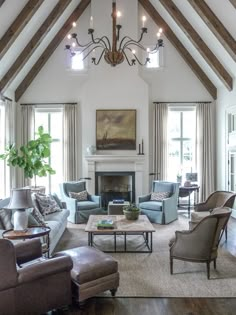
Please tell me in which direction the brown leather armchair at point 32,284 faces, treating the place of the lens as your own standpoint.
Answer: facing away from the viewer and to the right of the viewer

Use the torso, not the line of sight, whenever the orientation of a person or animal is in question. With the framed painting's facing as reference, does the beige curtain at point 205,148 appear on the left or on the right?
on its left

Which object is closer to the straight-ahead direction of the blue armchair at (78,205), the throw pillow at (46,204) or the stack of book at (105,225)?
the stack of book

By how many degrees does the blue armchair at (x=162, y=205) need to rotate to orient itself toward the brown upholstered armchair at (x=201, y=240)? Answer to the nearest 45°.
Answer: approximately 45° to its left

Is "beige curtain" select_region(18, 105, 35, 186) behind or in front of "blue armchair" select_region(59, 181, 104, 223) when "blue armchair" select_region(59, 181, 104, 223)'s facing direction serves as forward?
behind

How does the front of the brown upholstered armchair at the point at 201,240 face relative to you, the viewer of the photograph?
facing to the left of the viewer

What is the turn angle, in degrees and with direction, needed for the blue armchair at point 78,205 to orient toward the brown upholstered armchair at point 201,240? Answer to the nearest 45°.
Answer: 0° — it already faces it

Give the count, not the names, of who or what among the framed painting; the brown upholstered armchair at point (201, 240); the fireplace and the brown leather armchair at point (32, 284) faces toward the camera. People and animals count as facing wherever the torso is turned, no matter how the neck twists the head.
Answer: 2

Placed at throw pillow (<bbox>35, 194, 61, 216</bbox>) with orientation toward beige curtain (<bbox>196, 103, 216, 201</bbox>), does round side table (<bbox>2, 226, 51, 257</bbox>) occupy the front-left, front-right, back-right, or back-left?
back-right

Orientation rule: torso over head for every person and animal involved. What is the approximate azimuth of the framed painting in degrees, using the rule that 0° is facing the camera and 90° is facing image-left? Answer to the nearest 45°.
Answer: approximately 0°

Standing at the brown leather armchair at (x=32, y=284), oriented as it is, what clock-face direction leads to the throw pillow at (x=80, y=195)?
The throw pillow is roughly at 11 o'clock from the brown leather armchair.

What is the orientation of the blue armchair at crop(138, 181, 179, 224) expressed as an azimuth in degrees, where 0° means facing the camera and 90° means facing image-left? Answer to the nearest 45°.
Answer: approximately 45°

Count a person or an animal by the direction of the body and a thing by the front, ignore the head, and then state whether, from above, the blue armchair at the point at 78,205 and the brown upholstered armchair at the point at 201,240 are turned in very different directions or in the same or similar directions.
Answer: very different directions

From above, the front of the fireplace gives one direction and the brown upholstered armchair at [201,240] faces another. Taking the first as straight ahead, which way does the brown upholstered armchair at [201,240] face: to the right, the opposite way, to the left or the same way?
to the right

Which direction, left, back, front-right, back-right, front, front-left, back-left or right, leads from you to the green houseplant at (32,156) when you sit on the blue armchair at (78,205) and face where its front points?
back
